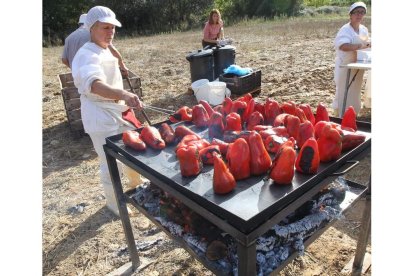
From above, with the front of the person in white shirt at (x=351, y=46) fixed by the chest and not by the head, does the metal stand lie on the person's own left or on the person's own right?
on the person's own right

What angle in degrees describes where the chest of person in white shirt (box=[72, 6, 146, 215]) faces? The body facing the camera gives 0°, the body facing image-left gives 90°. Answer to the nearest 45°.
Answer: approximately 315°

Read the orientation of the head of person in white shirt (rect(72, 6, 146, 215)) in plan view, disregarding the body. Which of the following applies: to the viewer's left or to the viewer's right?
to the viewer's right

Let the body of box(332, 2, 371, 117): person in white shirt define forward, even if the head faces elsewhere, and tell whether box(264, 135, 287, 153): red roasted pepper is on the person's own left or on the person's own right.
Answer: on the person's own right
